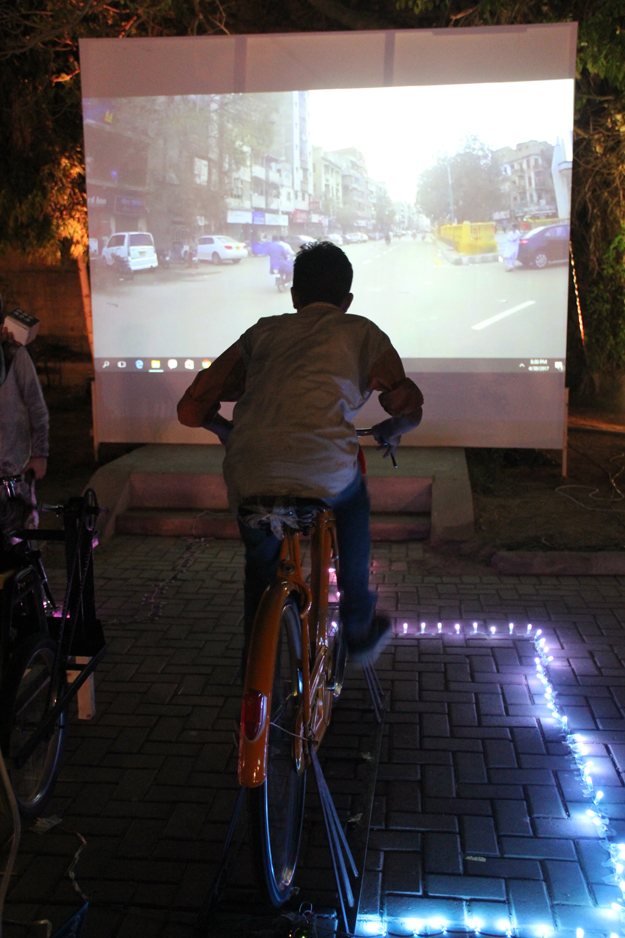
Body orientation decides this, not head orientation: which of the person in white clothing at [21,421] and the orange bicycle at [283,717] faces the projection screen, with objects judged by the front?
the orange bicycle

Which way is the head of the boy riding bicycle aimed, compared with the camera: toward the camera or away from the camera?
away from the camera

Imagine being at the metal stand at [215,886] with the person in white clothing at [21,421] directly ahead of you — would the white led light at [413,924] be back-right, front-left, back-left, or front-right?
back-right

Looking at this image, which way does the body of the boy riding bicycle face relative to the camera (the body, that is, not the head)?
away from the camera

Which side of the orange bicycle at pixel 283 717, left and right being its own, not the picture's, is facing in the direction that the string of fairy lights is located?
right

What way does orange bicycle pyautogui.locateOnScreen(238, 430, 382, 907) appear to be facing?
away from the camera

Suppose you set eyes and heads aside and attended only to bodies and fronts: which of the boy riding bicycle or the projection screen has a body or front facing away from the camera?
the boy riding bicycle

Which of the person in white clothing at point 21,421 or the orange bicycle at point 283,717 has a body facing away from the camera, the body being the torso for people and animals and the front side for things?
the orange bicycle

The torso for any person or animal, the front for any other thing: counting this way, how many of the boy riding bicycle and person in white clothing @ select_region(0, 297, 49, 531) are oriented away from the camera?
1

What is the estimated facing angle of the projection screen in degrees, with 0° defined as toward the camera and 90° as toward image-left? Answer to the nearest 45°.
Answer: approximately 0°

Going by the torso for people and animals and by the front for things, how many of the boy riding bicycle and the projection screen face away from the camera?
1
